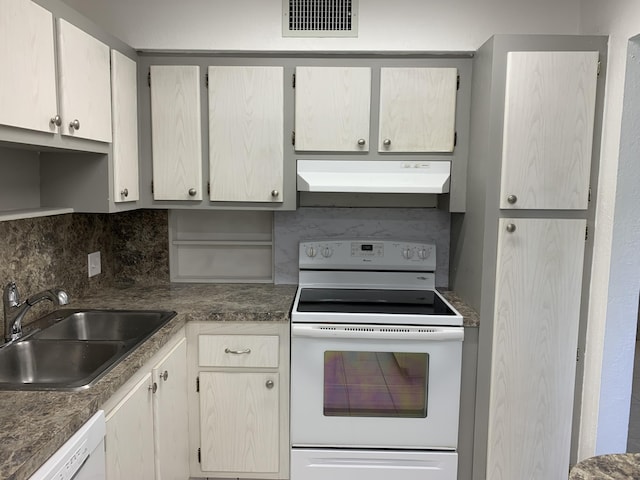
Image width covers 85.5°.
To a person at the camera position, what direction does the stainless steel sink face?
facing to the right of the viewer

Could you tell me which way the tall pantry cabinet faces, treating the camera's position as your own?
facing the viewer

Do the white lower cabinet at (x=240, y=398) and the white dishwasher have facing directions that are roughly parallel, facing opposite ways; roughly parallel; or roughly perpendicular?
roughly perpendicular

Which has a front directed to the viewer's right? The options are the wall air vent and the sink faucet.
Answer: the sink faucet

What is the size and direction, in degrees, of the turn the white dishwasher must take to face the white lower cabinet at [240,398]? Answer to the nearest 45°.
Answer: approximately 45° to its left

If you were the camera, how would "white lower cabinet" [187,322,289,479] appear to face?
facing the viewer

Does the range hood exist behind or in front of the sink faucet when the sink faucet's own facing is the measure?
in front

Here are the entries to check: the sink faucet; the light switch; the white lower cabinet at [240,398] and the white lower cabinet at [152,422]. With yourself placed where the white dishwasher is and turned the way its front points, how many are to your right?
0

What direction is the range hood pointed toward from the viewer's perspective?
toward the camera

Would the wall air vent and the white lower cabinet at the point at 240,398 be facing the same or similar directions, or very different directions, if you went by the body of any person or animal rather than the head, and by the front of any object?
same or similar directions

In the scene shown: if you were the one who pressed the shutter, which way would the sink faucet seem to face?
facing to the right of the viewer

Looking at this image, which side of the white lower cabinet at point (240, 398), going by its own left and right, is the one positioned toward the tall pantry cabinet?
left

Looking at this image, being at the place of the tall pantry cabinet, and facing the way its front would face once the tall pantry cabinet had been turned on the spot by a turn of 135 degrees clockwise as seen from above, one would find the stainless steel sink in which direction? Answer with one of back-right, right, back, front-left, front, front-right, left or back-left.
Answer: left
